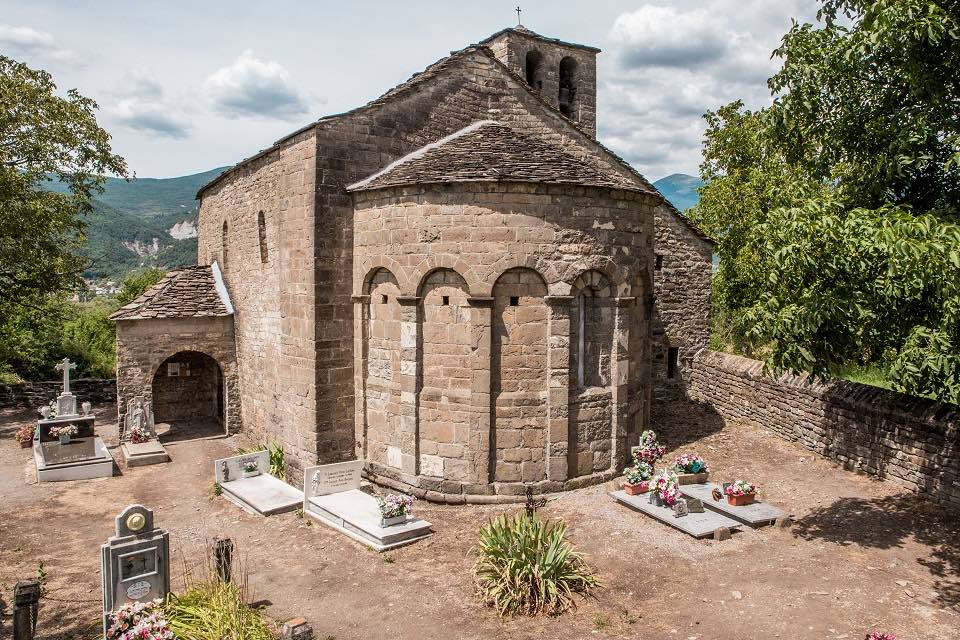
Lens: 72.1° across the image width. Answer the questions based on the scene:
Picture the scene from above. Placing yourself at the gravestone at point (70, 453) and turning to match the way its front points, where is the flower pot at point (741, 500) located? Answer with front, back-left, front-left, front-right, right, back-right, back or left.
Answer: front-left

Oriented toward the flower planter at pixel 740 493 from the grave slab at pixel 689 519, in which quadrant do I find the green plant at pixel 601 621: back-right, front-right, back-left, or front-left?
back-right

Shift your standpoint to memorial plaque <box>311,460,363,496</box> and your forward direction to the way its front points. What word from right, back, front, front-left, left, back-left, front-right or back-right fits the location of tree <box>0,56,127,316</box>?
back

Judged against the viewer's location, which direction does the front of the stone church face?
facing away from the viewer and to the left of the viewer

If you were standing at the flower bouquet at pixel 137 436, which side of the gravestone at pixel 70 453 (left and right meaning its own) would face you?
left

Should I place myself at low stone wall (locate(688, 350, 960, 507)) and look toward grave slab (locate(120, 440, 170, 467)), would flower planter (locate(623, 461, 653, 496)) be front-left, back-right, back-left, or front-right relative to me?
front-left

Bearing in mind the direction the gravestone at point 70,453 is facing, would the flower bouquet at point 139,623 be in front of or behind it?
in front

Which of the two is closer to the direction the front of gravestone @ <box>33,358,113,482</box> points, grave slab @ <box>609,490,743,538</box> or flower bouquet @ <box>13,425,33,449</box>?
the grave slab

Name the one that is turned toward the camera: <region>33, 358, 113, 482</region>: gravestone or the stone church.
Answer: the gravestone

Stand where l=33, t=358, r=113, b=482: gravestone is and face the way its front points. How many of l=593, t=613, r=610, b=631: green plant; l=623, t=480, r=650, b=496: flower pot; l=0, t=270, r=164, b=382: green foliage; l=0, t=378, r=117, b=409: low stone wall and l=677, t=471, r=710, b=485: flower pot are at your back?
2

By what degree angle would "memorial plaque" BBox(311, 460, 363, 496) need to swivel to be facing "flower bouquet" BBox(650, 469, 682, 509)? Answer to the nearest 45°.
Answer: approximately 45° to its left

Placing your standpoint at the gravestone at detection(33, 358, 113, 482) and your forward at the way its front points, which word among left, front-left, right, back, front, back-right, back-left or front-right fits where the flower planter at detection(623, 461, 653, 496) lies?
front-left

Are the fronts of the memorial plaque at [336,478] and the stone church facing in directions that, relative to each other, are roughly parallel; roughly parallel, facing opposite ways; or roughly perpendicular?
roughly parallel, facing opposite ways

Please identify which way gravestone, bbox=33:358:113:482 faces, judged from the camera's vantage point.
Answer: facing the viewer

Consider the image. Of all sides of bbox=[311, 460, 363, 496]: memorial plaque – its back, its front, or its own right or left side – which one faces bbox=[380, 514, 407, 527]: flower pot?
front

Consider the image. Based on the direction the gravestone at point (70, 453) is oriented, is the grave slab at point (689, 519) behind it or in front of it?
in front

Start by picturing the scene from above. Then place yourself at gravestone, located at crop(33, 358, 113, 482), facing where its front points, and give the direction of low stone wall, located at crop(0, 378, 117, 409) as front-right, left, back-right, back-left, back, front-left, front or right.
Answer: back

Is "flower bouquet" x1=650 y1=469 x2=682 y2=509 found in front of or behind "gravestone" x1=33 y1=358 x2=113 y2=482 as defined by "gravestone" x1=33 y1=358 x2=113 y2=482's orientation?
in front

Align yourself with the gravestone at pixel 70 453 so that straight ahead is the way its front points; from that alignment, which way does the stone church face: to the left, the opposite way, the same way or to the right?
the opposite way

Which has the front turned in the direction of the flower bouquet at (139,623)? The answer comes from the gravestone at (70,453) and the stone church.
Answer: the gravestone

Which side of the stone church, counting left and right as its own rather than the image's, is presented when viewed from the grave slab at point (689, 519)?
back
